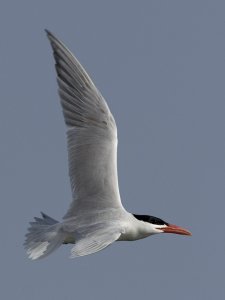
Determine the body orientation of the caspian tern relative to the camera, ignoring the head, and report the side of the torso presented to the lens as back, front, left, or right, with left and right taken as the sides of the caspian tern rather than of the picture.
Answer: right
